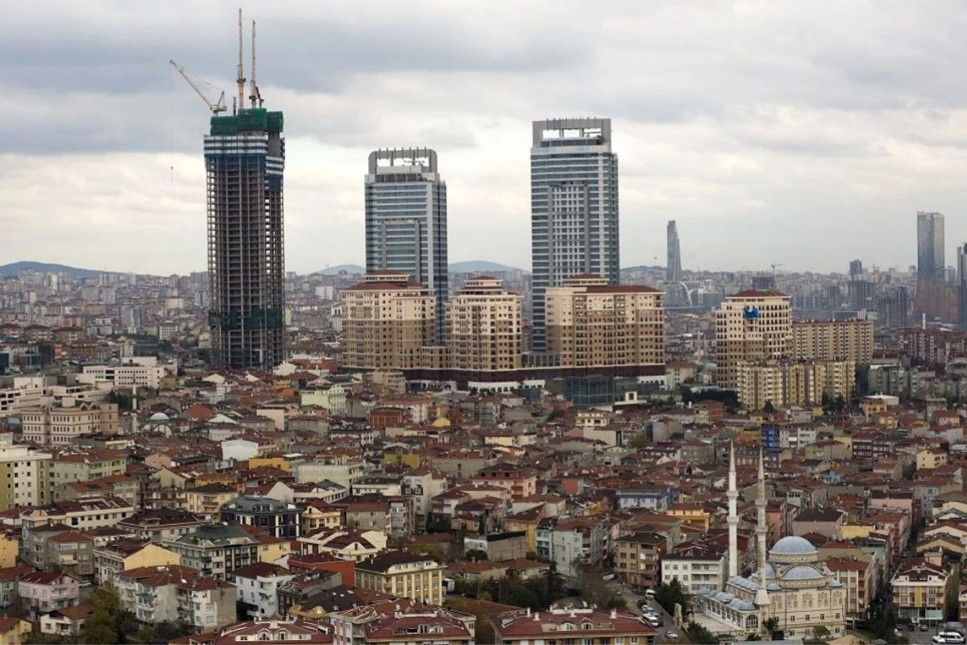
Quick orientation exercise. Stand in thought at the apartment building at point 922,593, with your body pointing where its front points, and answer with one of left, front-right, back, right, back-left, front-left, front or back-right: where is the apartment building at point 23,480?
right

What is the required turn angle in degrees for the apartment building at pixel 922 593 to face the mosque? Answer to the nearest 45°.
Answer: approximately 45° to its right

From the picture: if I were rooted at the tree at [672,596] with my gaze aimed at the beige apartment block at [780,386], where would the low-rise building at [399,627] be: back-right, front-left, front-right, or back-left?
back-left

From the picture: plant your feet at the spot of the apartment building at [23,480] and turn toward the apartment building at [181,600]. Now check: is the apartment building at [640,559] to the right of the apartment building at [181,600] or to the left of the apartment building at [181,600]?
left

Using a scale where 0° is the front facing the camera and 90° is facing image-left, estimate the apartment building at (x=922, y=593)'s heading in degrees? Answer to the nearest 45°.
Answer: approximately 0°

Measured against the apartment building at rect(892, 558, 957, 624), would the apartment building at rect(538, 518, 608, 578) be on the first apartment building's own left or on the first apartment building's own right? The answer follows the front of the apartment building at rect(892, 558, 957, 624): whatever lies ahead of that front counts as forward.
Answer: on the first apartment building's own right

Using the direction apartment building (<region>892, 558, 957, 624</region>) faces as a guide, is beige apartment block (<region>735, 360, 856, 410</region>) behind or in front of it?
behind

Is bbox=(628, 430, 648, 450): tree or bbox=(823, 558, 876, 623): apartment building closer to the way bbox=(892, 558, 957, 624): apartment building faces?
the apartment building

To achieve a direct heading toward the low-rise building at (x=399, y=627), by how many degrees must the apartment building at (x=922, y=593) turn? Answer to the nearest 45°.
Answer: approximately 45° to its right

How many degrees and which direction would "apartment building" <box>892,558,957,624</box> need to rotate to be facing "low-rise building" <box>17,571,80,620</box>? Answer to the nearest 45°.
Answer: approximately 45° to its right

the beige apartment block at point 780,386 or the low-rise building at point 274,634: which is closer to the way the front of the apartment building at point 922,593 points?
the low-rise building

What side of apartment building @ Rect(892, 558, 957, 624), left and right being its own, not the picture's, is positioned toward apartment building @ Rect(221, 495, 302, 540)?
right
